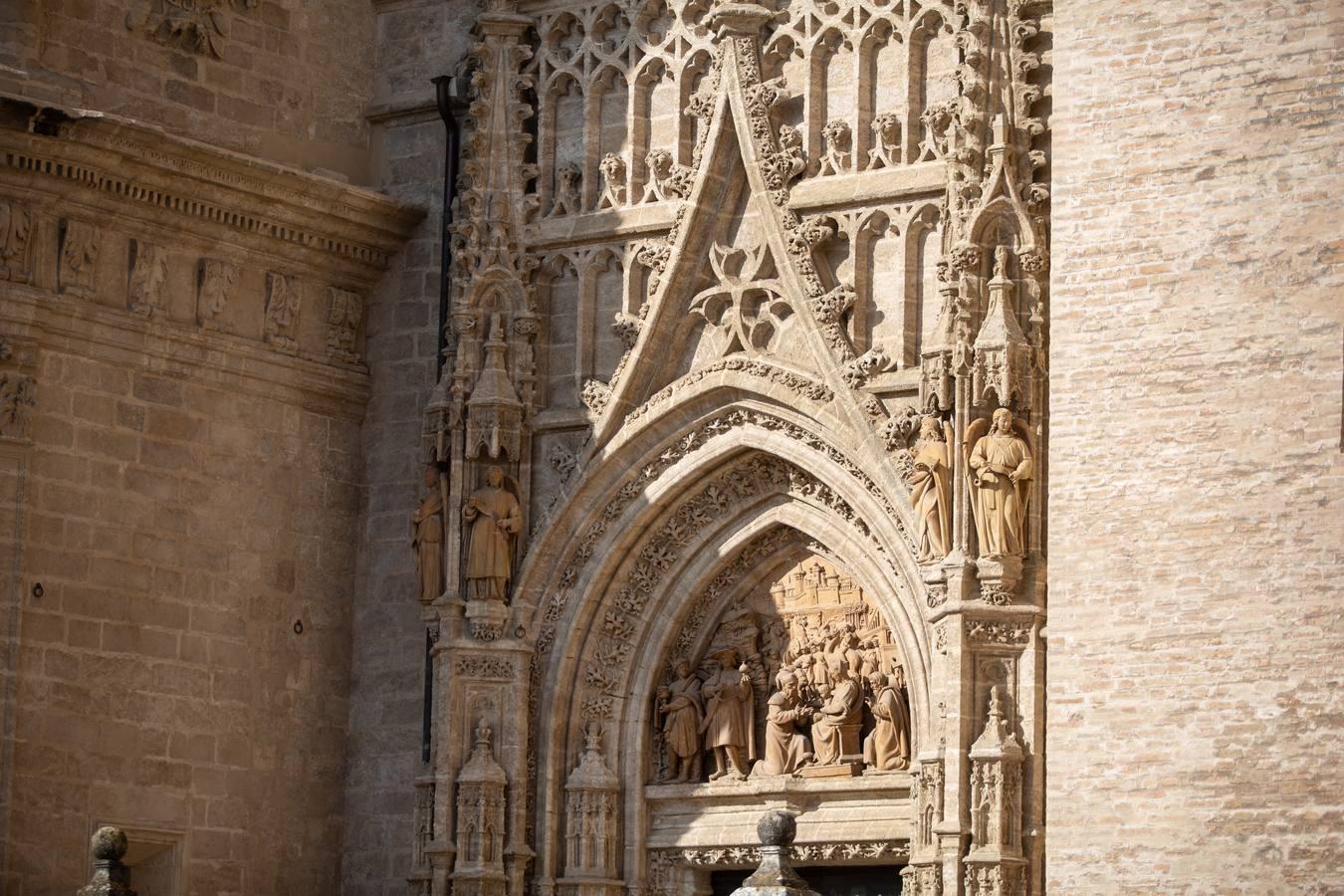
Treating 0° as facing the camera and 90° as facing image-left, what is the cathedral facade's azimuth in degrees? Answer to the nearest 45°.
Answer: approximately 45°

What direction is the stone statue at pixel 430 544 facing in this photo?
to the viewer's left

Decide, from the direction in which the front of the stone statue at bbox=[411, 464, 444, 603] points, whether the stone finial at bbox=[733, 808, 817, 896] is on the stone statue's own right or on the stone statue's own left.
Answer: on the stone statue's own left

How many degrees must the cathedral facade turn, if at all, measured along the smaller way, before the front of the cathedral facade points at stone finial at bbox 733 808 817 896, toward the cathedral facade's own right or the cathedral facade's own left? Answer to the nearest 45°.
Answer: approximately 45° to the cathedral facade's own left
